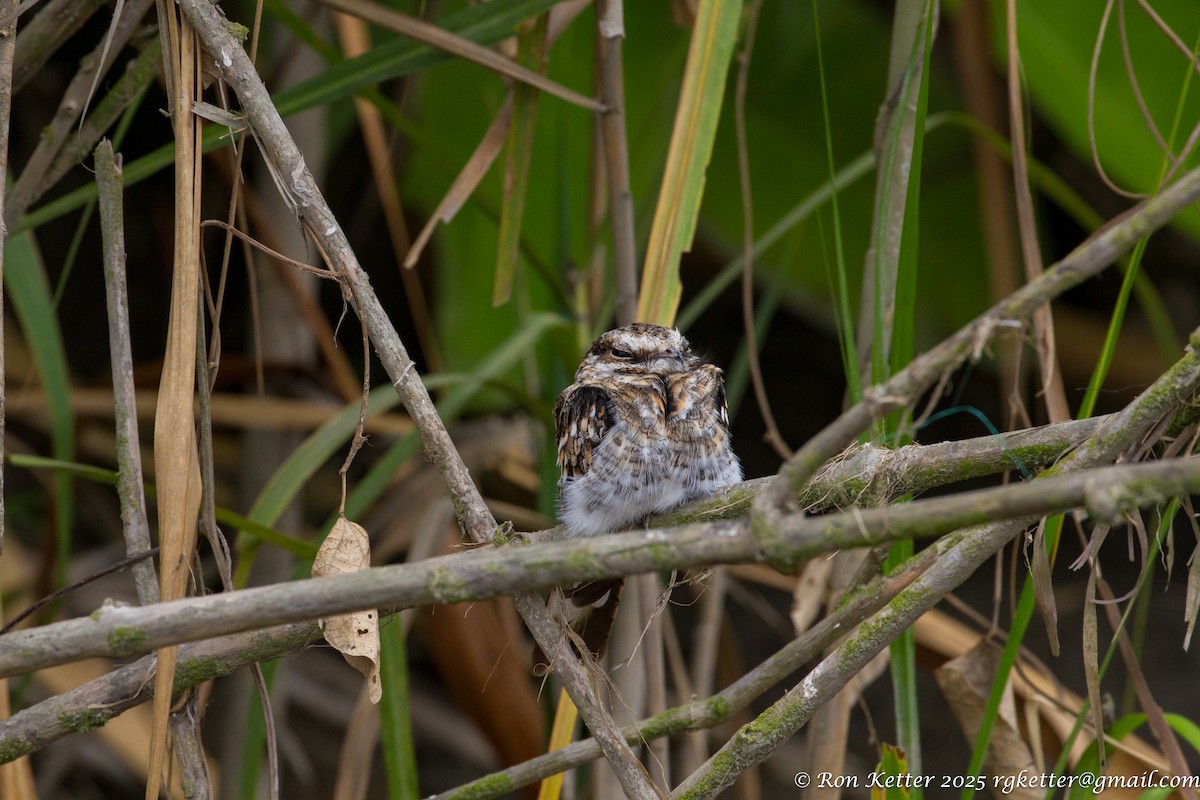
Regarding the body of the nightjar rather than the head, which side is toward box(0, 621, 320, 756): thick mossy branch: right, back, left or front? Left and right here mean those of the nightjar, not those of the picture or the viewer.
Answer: right

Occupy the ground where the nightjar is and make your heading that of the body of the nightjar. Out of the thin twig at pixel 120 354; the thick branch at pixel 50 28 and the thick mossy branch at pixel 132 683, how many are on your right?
3

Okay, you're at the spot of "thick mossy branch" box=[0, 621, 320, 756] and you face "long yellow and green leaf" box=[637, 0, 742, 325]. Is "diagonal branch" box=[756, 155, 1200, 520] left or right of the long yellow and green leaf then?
right

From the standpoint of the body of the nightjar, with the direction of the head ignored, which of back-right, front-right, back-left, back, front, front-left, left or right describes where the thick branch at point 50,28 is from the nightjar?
right

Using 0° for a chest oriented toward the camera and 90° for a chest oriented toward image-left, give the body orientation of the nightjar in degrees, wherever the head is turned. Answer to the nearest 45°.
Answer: approximately 315°

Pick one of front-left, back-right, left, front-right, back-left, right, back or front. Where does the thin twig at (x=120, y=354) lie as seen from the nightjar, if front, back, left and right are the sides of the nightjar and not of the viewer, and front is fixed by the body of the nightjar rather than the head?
right

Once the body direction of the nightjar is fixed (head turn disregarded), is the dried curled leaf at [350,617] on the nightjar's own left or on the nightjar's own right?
on the nightjar's own right

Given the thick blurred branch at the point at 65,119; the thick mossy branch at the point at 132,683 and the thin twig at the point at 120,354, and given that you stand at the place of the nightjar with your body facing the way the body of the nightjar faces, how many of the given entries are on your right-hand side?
3

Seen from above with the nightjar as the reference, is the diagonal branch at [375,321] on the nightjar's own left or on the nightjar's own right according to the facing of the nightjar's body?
on the nightjar's own right
